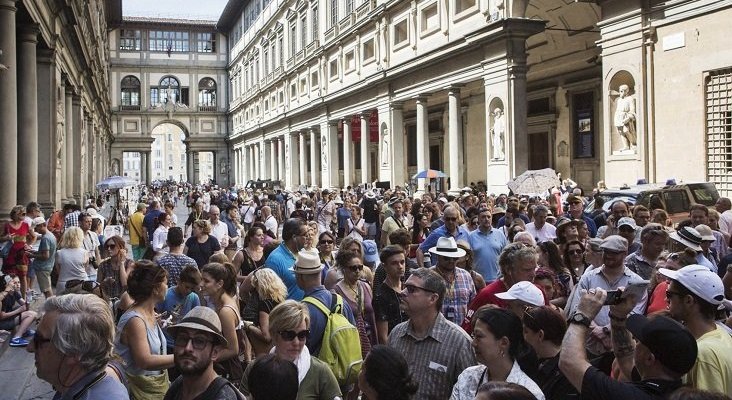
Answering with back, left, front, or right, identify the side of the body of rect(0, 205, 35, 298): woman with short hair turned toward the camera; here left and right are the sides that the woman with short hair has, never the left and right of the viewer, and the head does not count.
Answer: front

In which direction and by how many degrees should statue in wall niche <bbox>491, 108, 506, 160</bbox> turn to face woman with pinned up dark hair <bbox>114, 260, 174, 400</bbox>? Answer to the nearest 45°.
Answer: approximately 45° to its left

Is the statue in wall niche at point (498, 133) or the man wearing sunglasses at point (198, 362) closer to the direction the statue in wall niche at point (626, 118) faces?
the man wearing sunglasses

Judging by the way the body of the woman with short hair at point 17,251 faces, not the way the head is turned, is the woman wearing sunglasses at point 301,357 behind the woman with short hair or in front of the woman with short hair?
in front

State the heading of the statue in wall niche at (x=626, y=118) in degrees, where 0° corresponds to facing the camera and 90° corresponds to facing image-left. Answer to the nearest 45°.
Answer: approximately 45°

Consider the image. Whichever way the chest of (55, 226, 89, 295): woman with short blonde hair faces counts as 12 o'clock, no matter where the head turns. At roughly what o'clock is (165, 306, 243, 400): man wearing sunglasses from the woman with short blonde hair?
The man wearing sunglasses is roughly at 6 o'clock from the woman with short blonde hair.

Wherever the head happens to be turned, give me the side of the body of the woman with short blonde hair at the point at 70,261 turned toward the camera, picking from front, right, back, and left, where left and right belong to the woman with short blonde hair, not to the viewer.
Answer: back

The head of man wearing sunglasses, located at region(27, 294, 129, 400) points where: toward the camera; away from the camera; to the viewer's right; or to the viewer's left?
to the viewer's left
